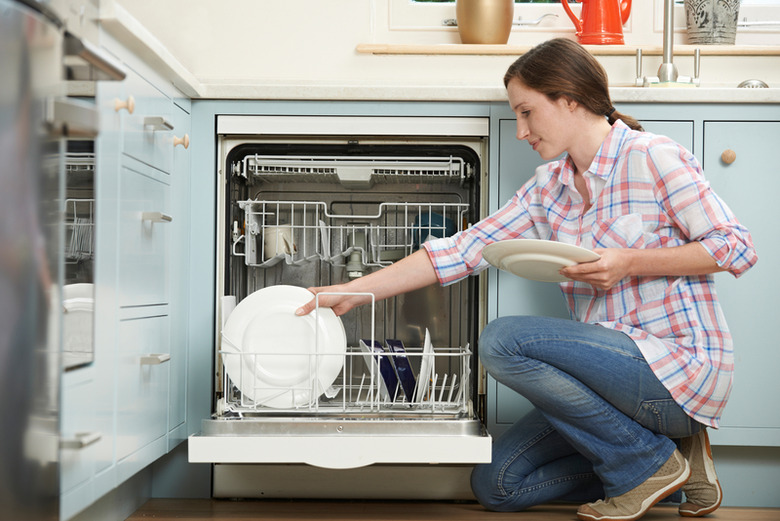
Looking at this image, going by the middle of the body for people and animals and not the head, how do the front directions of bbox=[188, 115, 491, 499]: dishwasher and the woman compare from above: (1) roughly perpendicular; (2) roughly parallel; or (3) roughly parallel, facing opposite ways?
roughly perpendicular

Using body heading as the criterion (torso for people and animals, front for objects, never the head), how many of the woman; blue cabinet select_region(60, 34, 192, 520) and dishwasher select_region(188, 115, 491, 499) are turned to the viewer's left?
1

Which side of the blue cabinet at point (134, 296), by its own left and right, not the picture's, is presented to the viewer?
right

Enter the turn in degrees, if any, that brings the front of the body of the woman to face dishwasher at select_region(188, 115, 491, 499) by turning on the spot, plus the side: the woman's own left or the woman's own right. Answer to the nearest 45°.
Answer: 0° — they already face it

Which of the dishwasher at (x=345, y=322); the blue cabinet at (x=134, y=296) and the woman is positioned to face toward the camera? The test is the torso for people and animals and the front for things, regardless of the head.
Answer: the dishwasher

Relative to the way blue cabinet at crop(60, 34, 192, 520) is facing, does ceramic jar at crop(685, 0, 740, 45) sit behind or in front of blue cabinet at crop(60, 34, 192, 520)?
in front

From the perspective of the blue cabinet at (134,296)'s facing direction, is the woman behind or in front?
in front

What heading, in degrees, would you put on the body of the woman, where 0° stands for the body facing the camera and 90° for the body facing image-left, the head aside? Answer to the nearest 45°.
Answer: approximately 90°

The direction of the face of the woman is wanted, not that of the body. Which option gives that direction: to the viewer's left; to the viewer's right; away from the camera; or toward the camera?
to the viewer's left

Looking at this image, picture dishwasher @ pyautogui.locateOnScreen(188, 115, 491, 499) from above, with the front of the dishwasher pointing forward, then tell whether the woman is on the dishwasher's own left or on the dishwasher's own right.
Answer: on the dishwasher's own left
